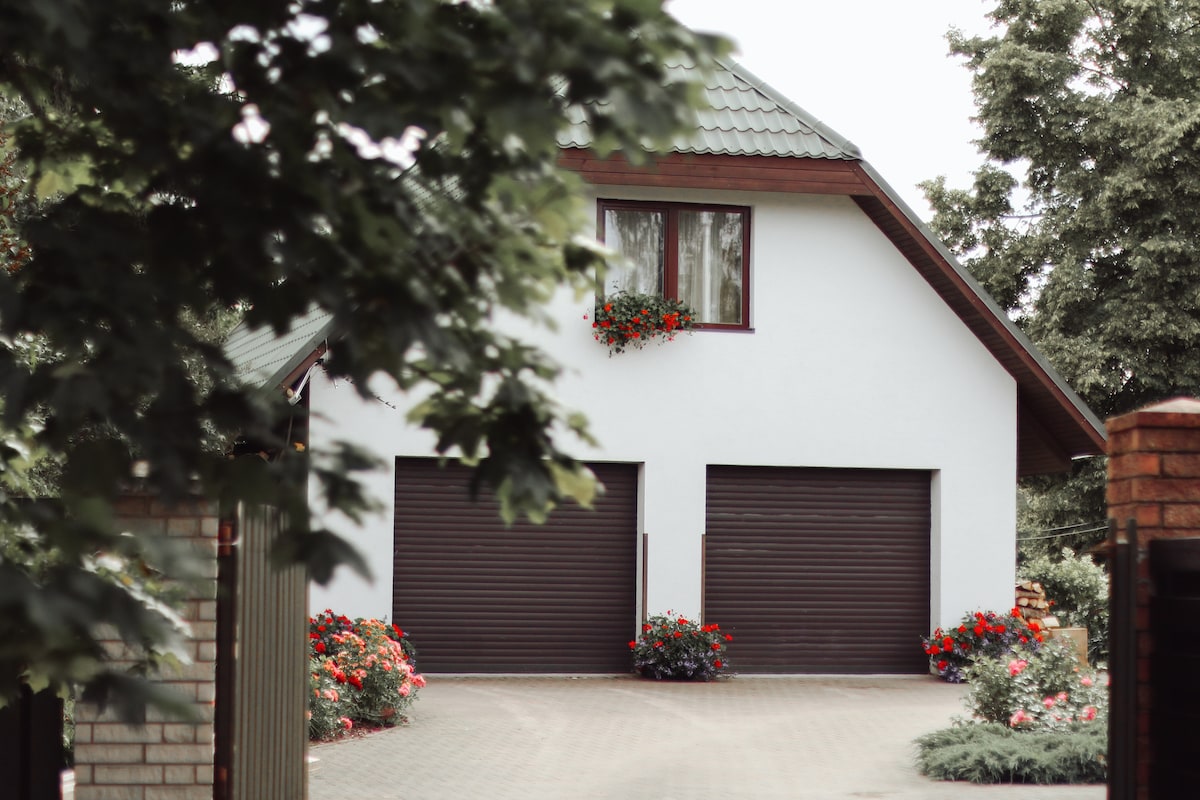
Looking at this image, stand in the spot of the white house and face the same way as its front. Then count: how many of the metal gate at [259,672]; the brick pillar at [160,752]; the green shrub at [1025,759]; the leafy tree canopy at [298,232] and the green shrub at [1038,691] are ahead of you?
5

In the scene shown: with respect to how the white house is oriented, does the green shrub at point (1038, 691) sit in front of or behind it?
in front

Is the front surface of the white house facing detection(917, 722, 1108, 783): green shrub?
yes

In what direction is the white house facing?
toward the camera

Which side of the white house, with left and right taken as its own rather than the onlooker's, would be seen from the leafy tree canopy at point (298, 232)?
front

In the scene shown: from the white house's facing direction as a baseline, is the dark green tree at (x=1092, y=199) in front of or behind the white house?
behind

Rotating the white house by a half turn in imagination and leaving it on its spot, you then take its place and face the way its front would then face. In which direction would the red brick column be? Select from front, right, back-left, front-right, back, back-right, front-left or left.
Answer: back

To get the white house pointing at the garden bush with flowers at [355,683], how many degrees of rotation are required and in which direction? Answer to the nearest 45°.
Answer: approximately 45° to its right
